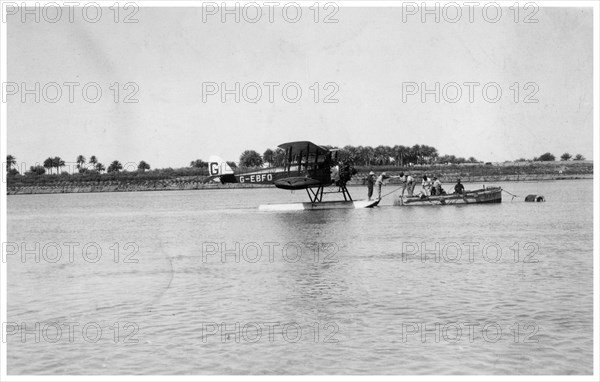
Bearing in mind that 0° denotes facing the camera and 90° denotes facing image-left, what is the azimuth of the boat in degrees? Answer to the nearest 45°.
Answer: approximately 270°

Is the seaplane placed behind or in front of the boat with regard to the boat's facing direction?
behind
